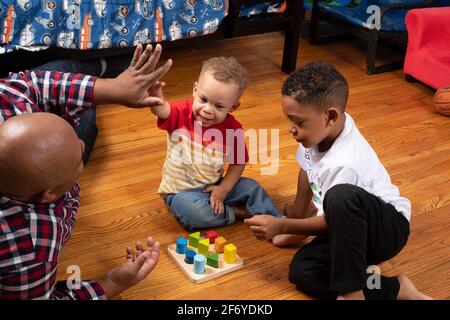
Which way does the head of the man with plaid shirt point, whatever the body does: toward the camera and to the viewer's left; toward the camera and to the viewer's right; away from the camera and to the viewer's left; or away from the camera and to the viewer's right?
away from the camera and to the viewer's right

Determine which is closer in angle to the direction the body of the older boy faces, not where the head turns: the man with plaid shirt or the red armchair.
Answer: the man with plaid shirt

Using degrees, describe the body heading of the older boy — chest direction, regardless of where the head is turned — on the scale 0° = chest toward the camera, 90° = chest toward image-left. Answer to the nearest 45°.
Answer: approximately 90°

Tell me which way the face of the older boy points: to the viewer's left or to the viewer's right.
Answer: to the viewer's left

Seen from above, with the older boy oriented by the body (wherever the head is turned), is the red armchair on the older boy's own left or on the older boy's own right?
on the older boy's own right
